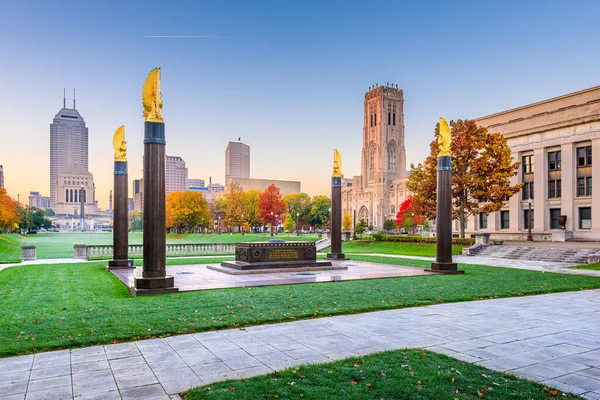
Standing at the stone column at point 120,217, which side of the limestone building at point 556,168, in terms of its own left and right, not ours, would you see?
front

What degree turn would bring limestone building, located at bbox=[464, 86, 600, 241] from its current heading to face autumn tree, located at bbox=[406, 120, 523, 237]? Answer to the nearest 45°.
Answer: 0° — it already faces it

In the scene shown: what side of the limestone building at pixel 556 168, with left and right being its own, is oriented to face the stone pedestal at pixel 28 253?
front

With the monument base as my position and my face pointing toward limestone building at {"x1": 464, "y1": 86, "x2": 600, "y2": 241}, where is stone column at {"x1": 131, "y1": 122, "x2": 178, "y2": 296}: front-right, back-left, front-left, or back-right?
back-right

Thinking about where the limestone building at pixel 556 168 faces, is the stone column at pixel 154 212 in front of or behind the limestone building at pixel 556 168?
in front

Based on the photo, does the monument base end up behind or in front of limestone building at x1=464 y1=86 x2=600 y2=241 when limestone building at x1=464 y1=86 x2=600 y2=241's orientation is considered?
in front

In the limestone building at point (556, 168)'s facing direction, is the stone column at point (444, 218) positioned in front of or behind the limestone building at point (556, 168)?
in front

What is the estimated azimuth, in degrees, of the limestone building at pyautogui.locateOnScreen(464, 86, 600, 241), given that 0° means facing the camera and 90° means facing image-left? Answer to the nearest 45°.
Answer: approximately 45°

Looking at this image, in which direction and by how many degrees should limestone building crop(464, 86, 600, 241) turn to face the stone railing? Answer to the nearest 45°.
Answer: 0° — it already faces it
